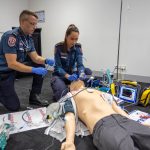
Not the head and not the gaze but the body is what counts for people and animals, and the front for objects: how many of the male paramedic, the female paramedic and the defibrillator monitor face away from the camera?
0

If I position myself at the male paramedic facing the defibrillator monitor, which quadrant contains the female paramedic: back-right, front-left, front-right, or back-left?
front-left

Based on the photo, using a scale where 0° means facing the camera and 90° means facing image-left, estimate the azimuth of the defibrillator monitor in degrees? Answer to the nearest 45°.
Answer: approximately 45°

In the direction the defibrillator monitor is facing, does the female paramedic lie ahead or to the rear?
ahead

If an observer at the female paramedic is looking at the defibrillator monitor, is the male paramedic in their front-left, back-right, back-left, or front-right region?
back-right

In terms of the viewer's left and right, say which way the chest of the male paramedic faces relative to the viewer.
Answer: facing the viewer and to the right of the viewer

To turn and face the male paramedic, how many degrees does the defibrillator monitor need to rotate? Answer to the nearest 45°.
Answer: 0° — it already faces them

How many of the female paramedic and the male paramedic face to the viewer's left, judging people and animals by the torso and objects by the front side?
0

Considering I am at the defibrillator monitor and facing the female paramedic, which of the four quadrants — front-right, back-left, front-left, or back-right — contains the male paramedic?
front-left

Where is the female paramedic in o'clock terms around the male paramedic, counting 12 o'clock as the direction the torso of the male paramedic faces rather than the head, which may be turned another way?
The female paramedic is roughly at 10 o'clock from the male paramedic.

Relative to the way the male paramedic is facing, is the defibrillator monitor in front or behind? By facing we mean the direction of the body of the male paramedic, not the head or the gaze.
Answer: in front

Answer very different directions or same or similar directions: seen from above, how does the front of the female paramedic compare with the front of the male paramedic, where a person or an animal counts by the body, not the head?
same or similar directions

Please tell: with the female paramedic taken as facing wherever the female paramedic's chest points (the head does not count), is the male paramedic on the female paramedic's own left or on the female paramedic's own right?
on the female paramedic's own right

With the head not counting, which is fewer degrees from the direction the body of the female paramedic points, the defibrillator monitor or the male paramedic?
the defibrillator monitor
